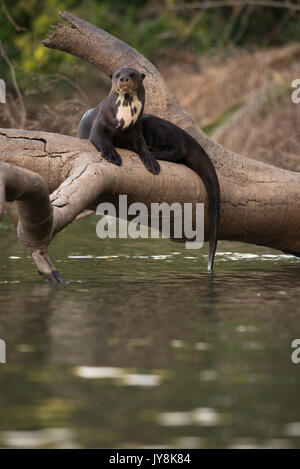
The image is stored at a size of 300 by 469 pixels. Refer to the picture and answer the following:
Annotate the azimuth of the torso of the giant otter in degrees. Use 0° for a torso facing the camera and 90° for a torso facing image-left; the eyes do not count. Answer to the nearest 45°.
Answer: approximately 0°
